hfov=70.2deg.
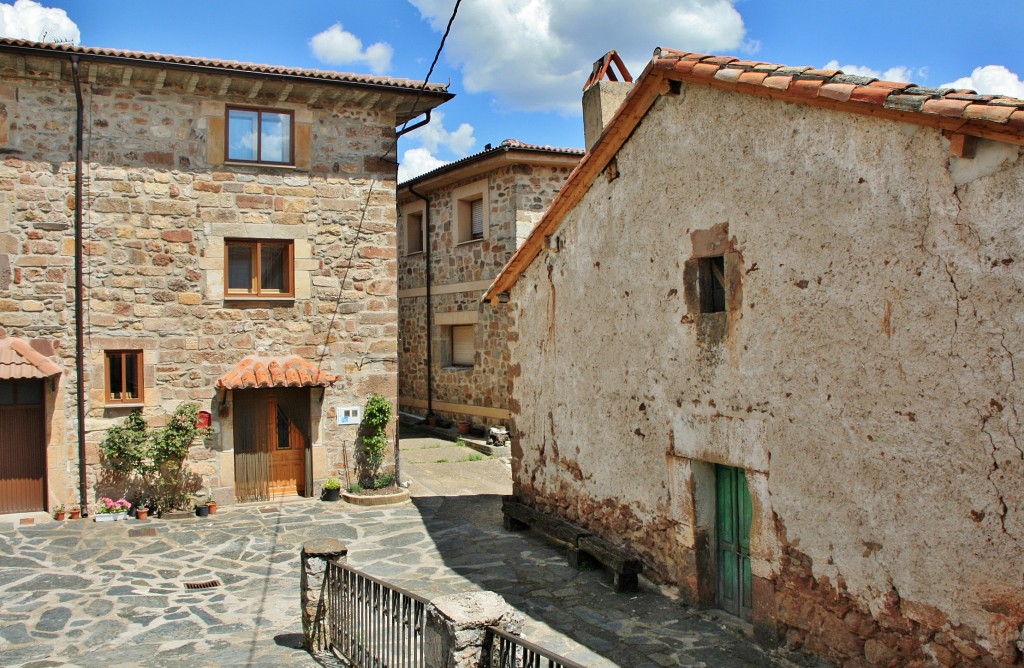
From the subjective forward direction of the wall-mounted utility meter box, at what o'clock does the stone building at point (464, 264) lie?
The stone building is roughly at 7 o'clock from the wall-mounted utility meter box.

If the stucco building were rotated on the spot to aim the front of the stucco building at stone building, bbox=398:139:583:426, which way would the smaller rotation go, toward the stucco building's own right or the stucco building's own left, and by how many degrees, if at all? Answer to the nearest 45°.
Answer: approximately 90° to the stucco building's own right

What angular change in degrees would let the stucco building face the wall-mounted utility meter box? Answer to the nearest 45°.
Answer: approximately 90° to its right

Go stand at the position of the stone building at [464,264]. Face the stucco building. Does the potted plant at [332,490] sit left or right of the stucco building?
right

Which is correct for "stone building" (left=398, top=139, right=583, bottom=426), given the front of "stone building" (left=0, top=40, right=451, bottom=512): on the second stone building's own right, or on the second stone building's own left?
on the second stone building's own left

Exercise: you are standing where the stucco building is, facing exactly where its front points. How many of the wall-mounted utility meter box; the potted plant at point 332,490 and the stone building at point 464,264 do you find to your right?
3

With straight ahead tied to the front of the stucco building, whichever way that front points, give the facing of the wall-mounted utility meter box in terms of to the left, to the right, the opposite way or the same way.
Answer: to the left
